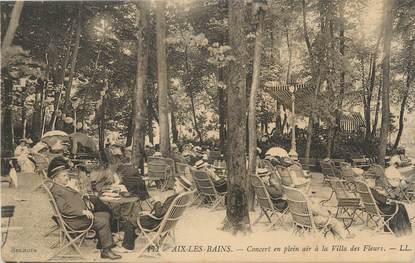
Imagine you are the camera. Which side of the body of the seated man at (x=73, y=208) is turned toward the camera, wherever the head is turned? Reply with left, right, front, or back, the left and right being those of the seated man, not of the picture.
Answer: right

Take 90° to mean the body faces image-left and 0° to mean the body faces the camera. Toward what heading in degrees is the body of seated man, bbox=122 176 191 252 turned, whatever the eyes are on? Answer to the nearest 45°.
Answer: approximately 90°

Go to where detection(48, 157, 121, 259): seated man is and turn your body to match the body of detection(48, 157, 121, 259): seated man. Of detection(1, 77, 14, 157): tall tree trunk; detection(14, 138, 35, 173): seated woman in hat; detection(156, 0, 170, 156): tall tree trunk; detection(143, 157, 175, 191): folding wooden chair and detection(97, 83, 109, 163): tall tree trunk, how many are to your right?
0

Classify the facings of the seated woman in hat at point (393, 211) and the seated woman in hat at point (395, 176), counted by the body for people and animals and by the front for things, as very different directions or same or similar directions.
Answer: same or similar directions

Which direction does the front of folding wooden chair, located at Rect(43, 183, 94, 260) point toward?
to the viewer's right

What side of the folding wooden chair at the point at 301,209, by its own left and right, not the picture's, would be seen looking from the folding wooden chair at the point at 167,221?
back

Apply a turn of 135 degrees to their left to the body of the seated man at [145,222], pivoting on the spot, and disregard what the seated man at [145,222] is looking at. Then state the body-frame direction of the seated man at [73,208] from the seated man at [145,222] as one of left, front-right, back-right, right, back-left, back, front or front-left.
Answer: back-right

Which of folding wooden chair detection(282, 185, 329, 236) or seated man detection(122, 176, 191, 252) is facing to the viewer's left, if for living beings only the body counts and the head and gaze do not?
the seated man

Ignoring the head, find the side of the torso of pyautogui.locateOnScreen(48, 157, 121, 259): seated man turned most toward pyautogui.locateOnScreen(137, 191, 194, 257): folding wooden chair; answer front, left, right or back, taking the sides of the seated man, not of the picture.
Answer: front

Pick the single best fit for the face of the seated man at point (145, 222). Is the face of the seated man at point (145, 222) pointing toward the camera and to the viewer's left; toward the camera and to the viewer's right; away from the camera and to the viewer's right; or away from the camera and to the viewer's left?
toward the camera and to the viewer's left
